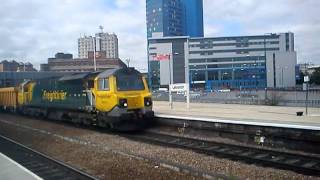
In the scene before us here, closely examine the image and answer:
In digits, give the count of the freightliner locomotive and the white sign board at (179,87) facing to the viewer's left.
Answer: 0

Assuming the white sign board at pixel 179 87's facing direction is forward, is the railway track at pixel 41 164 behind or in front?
in front

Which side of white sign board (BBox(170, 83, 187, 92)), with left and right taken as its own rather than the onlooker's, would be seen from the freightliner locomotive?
front

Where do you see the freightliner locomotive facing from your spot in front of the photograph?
facing the viewer and to the right of the viewer

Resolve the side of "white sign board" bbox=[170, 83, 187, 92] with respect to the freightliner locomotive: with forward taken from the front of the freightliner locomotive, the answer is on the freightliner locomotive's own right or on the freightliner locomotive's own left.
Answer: on the freightliner locomotive's own left

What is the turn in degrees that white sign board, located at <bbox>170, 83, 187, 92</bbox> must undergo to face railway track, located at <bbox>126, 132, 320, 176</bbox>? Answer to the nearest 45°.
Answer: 0° — it already faces it

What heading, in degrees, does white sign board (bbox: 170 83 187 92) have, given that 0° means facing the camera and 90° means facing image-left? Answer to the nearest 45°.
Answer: approximately 0°
